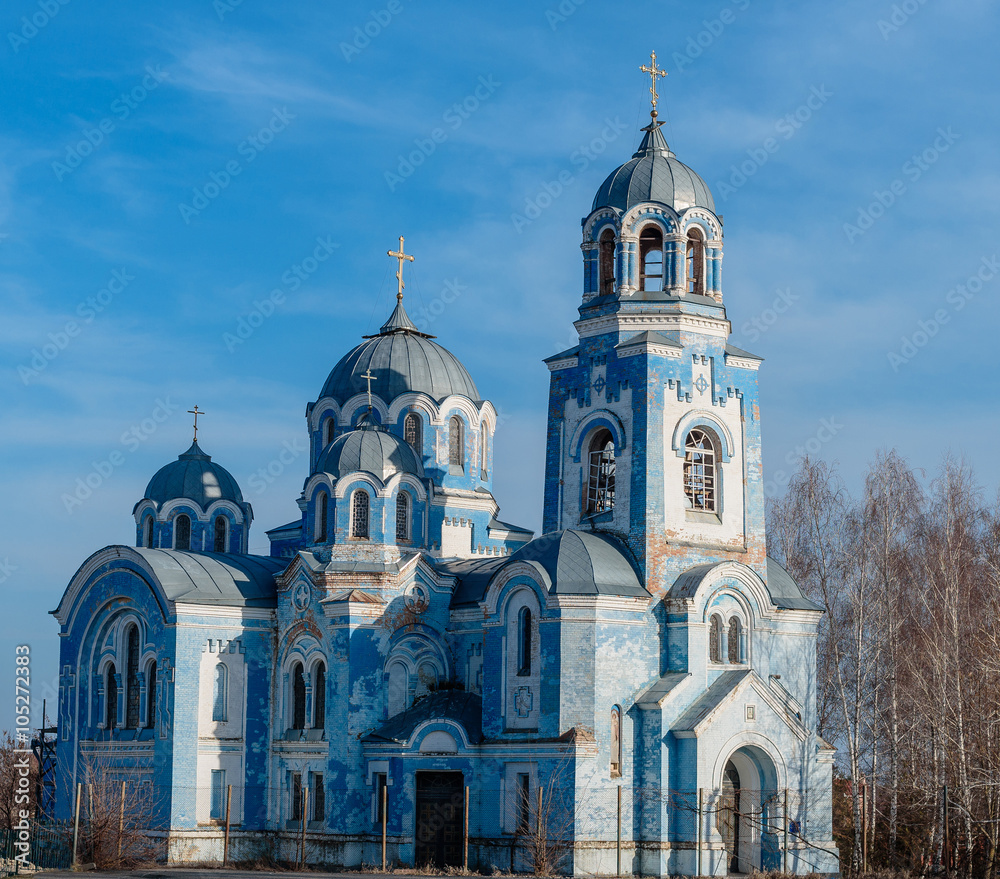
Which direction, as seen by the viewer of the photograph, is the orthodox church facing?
facing the viewer and to the right of the viewer
